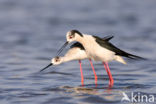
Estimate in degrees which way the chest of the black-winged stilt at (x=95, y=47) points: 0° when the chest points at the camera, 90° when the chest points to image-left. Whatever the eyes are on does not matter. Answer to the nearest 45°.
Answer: approximately 90°
